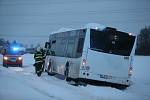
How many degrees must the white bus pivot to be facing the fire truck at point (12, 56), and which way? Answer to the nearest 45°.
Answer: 0° — it already faces it

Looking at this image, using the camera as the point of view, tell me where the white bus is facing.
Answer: facing away from the viewer and to the left of the viewer

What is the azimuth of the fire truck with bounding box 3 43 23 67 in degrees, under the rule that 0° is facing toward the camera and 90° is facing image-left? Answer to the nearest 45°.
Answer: approximately 0°
